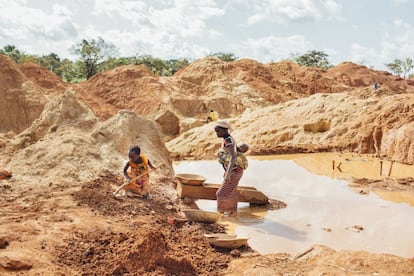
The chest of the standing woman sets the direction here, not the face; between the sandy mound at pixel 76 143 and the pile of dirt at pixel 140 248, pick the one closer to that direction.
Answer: the sandy mound

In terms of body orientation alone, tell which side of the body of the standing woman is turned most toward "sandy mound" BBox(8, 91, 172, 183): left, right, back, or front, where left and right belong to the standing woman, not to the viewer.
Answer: front

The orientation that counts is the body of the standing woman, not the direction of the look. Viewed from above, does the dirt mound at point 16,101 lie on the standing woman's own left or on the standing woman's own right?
on the standing woman's own right

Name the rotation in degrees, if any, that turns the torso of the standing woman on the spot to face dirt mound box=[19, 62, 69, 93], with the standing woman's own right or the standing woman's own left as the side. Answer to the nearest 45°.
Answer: approximately 45° to the standing woman's own right

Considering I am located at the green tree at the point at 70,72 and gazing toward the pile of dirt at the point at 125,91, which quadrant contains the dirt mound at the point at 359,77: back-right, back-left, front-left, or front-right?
front-left

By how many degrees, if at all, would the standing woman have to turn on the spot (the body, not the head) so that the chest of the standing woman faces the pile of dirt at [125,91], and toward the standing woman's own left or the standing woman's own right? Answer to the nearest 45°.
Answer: approximately 90° to the standing woman's own right

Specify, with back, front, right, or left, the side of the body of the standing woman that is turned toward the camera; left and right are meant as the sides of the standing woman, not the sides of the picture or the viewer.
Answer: left

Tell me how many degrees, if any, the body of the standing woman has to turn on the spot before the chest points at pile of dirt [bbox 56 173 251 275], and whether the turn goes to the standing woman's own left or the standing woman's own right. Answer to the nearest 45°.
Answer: approximately 90° to the standing woman's own left
